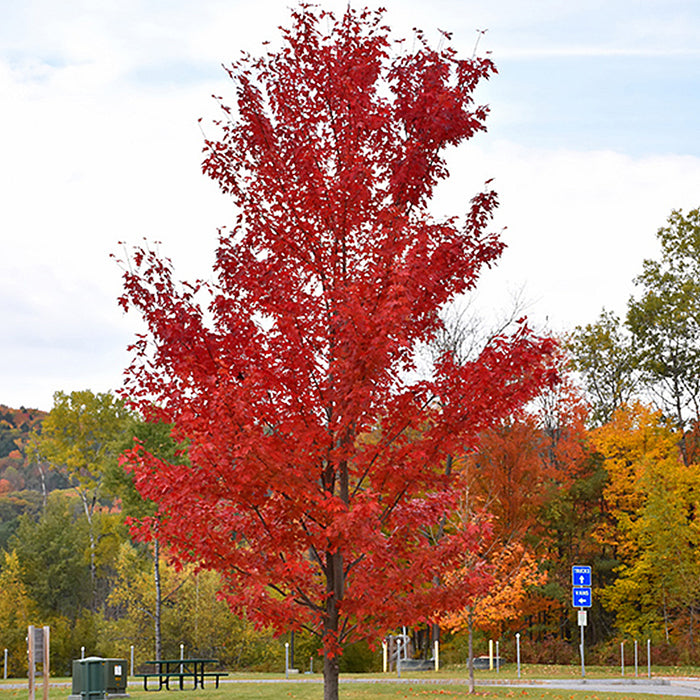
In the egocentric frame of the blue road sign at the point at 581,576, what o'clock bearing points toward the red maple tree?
The red maple tree is roughly at 12 o'clock from the blue road sign.

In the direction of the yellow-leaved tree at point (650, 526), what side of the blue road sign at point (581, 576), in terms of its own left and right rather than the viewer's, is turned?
back

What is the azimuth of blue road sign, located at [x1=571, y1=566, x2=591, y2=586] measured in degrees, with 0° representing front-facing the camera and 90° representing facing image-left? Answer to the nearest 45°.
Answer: approximately 0°

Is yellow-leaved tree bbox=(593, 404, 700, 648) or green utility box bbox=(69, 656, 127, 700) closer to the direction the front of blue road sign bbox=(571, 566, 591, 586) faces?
the green utility box

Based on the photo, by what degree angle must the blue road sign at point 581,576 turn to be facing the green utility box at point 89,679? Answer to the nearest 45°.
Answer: approximately 45° to its right

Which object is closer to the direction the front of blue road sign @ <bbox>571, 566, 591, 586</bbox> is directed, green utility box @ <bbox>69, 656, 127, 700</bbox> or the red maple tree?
the red maple tree
